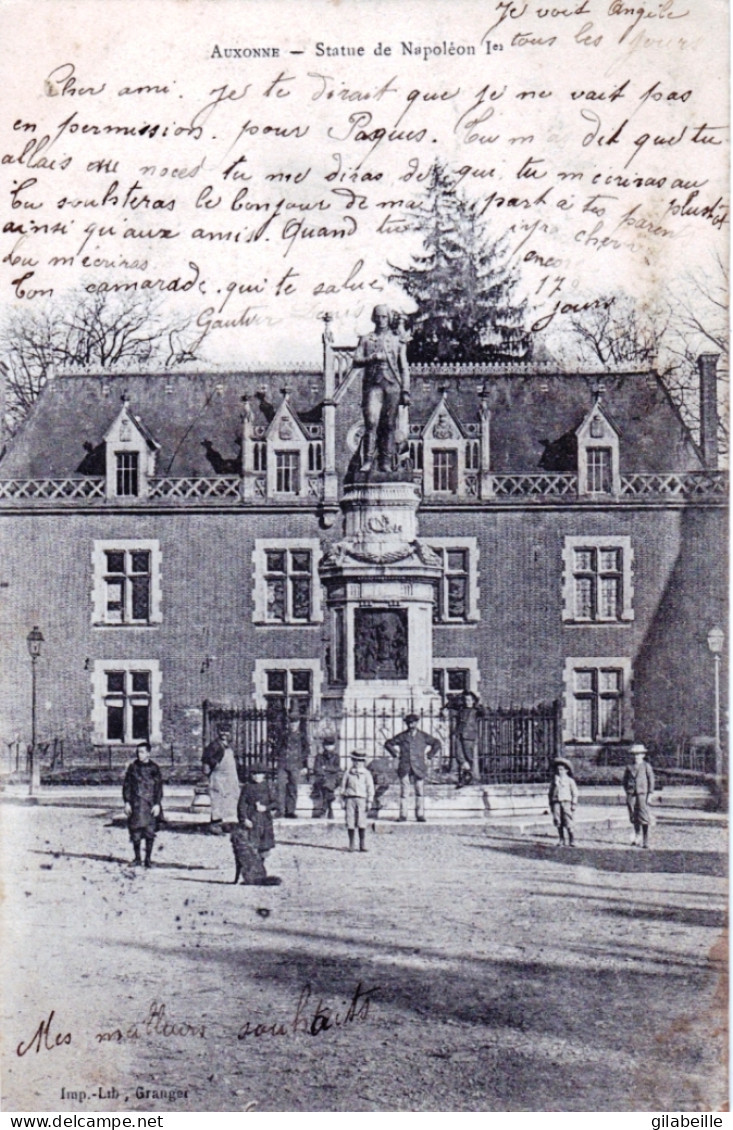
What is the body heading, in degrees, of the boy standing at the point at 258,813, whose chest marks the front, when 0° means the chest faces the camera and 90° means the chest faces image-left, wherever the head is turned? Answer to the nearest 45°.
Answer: approximately 0°

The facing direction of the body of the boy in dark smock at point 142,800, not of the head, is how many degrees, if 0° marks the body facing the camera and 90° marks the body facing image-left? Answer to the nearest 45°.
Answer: approximately 0°
